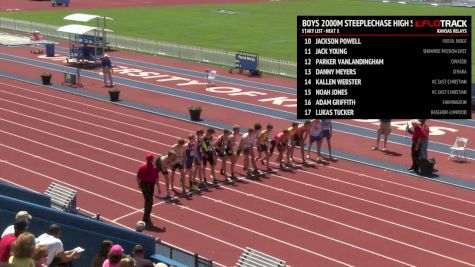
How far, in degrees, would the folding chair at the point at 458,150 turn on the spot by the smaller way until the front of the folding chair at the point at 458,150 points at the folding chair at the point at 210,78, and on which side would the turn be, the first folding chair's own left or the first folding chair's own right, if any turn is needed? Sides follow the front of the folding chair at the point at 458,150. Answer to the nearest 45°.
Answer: approximately 90° to the first folding chair's own right

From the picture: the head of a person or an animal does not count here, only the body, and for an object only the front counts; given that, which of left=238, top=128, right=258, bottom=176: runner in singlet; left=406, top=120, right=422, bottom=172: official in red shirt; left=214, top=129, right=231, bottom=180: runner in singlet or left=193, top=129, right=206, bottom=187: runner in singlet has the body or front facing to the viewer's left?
the official in red shirt

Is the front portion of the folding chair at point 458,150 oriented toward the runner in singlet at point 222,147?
yes

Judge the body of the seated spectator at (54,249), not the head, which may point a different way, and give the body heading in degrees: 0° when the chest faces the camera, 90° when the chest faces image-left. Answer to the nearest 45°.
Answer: approximately 225°

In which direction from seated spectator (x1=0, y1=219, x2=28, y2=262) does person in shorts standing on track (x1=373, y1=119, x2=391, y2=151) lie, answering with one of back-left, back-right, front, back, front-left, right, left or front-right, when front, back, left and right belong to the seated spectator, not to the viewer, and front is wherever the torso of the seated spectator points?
front

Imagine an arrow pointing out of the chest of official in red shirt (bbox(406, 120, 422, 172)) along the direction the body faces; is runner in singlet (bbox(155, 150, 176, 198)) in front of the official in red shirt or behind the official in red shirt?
in front

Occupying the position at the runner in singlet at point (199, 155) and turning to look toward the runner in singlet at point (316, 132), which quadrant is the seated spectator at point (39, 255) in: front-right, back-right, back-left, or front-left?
back-right

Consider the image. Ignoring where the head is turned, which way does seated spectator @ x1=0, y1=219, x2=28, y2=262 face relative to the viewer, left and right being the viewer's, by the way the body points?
facing away from the viewer and to the right of the viewer

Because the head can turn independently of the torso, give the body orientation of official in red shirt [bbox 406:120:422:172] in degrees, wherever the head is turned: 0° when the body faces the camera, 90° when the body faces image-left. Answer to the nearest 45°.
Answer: approximately 90°

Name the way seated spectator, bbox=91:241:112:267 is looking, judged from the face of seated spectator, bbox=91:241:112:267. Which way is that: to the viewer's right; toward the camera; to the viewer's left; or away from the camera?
away from the camera

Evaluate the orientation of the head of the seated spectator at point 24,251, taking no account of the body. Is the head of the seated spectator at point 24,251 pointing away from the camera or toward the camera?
away from the camera

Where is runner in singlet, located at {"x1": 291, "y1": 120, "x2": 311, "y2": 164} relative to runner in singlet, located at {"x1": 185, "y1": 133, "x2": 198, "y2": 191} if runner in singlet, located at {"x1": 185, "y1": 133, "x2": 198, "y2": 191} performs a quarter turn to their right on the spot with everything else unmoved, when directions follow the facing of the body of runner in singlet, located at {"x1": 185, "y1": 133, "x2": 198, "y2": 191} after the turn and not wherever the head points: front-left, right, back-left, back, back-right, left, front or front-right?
back

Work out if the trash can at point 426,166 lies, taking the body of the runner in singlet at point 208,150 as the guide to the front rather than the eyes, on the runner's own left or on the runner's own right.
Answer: on the runner's own left
